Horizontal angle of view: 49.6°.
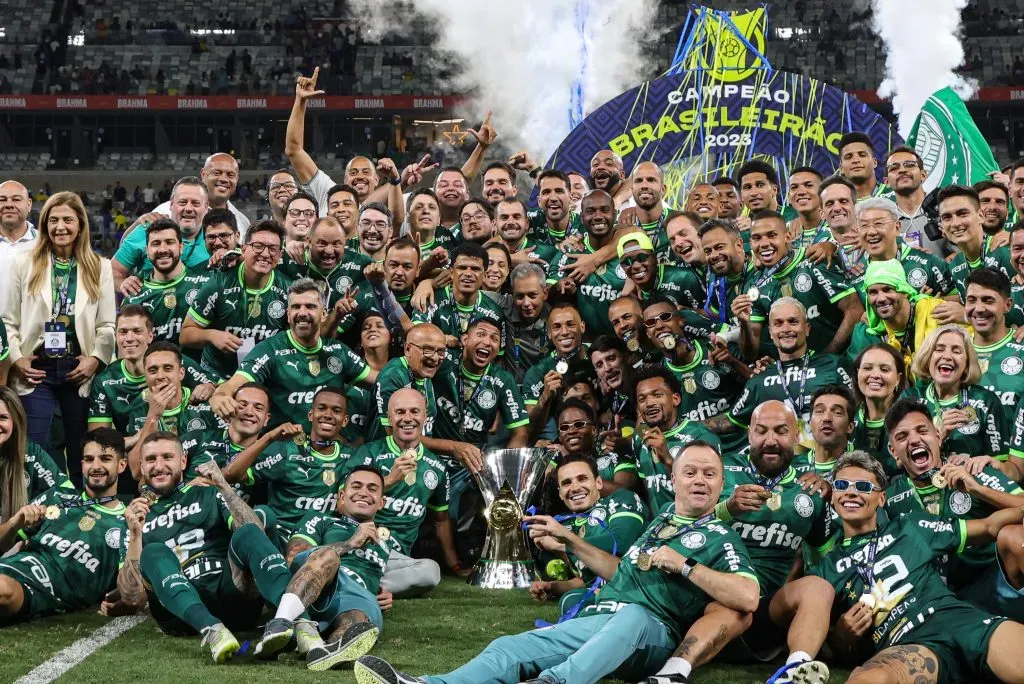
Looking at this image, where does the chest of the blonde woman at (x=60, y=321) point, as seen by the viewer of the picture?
toward the camera

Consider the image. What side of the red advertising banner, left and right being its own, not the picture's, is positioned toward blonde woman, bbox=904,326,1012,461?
front

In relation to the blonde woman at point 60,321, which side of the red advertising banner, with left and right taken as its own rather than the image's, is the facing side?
front

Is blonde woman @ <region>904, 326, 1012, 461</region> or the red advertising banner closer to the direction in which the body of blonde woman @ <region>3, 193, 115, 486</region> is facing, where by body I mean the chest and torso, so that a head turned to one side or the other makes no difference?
the blonde woman

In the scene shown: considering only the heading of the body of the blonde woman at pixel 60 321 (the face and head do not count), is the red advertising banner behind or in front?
behind

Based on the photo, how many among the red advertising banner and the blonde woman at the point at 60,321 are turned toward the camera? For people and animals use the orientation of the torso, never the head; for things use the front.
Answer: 2

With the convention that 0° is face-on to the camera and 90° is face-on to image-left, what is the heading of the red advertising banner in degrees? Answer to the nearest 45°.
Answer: approximately 0°

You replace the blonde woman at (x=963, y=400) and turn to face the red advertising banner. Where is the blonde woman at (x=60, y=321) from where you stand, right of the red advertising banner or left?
left
